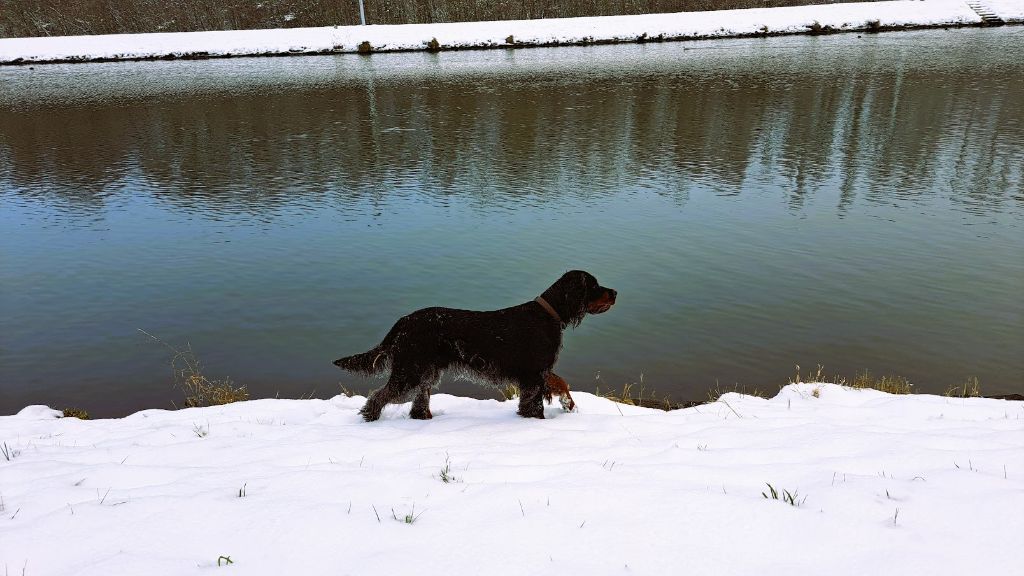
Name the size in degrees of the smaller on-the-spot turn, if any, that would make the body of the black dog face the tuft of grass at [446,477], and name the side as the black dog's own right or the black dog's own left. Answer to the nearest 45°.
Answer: approximately 90° to the black dog's own right

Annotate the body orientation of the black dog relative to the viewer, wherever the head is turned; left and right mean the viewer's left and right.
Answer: facing to the right of the viewer

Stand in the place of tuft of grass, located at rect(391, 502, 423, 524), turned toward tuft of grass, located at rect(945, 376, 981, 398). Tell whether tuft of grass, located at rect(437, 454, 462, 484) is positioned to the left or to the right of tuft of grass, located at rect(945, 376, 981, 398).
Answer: left

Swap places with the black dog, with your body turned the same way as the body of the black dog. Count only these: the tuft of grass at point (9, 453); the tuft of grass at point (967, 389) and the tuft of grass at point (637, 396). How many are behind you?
1

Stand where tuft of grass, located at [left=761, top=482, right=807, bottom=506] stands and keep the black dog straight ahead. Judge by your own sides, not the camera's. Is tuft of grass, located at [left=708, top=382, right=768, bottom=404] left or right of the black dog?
right

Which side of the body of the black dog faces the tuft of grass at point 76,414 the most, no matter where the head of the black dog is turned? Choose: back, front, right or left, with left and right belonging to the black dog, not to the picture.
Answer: back

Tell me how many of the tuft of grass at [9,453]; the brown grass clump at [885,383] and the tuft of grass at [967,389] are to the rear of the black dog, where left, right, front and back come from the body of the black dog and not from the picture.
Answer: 1
